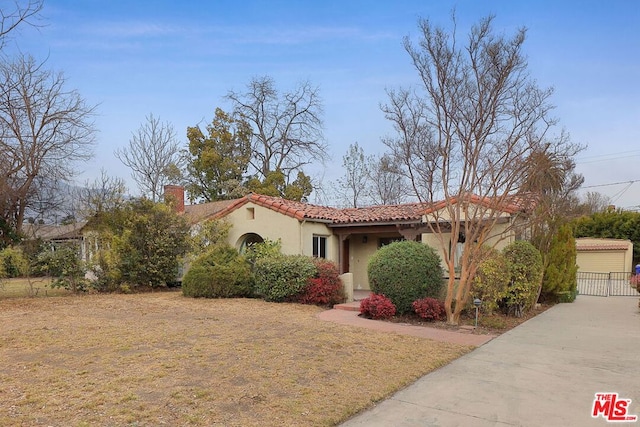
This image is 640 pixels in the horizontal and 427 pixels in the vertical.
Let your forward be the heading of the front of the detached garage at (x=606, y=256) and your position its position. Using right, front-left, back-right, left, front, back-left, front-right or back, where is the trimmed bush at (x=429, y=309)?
front

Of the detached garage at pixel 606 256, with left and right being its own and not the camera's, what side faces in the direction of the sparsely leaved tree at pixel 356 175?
right

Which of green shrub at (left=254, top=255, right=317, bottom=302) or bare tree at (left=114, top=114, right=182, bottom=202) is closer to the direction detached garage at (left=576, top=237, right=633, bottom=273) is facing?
the green shrub

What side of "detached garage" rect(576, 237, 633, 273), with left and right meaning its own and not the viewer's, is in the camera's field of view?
front

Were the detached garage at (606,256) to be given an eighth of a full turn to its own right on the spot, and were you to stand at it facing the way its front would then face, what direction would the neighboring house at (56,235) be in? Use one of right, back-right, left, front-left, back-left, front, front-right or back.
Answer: front

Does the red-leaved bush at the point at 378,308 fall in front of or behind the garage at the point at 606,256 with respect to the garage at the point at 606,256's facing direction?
in front

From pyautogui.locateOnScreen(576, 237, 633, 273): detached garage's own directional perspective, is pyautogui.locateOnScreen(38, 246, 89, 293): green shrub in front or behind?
in front
